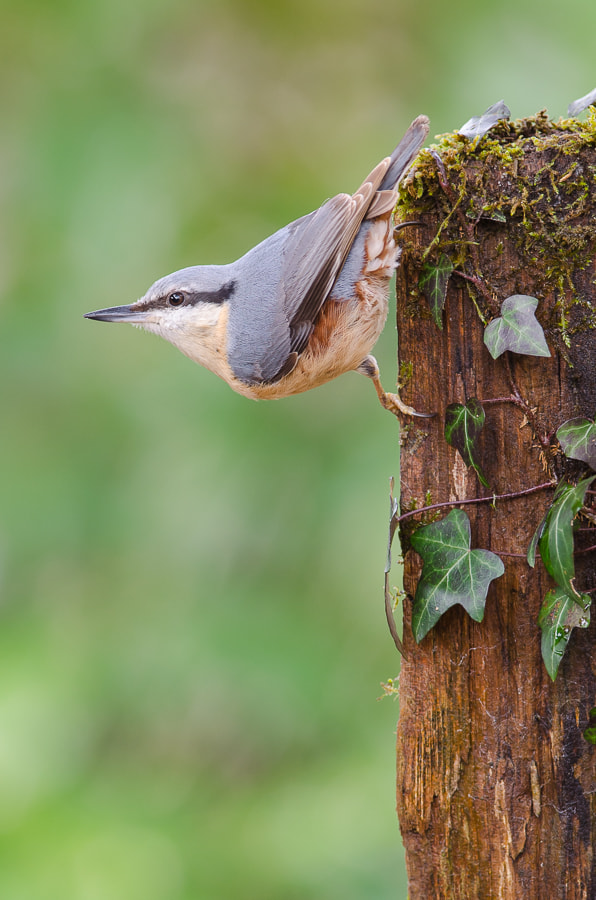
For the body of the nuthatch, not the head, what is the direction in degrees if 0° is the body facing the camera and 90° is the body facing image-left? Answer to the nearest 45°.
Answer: approximately 90°
